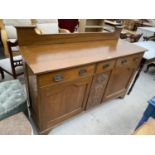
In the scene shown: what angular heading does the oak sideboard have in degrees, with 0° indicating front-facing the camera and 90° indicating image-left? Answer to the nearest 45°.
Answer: approximately 315°

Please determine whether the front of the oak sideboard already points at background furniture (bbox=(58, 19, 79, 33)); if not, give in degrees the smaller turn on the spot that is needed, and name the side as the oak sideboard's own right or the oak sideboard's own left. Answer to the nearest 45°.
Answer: approximately 135° to the oak sideboard's own left

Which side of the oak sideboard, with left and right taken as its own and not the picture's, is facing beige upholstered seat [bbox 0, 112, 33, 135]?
right

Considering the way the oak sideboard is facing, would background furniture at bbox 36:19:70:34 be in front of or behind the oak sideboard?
behind

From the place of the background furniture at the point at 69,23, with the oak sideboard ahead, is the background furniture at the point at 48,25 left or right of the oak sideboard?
right

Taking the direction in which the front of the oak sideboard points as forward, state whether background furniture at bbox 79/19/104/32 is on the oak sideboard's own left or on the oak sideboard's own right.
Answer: on the oak sideboard's own left

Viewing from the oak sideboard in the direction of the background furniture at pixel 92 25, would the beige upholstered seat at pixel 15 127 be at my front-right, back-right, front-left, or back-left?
back-left

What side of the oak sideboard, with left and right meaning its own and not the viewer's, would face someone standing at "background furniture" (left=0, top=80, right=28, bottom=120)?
right
